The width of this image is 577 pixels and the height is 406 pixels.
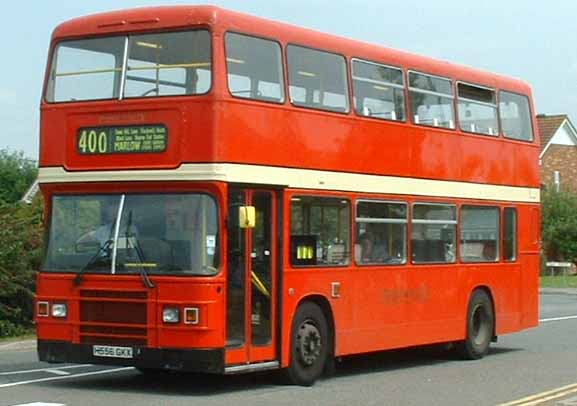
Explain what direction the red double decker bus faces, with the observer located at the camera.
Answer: facing the viewer and to the left of the viewer

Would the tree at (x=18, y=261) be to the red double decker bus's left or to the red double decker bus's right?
on its right
